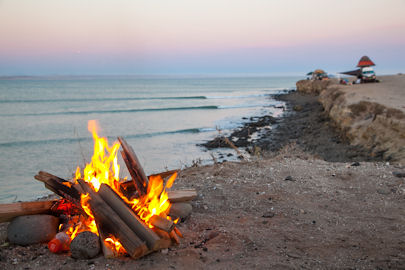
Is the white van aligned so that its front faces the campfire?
yes

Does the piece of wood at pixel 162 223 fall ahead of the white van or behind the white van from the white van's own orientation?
ahead

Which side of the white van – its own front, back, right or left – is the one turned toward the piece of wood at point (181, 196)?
front

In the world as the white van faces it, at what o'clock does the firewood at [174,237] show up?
The firewood is roughly at 12 o'clock from the white van.

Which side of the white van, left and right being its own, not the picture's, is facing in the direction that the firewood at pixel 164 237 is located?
front

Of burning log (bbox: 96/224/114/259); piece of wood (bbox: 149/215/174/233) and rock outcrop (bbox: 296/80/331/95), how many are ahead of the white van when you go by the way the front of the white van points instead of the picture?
2

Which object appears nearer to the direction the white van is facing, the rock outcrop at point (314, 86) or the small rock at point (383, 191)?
the small rock

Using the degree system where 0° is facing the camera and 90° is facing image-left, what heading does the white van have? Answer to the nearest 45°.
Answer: approximately 0°

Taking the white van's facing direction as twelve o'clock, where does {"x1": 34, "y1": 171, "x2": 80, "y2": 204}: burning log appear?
The burning log is roughly at 12 o'clock from the white van.

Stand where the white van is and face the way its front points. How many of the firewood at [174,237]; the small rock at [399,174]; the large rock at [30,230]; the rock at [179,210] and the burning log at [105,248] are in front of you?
5

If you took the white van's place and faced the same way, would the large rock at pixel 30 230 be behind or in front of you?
in front

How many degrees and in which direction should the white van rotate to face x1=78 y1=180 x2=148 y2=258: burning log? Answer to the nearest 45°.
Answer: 0° — it already faces it
